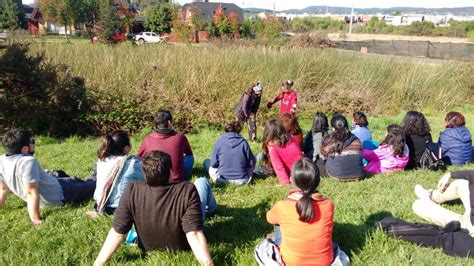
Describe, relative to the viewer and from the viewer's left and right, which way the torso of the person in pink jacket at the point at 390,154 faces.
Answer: facing away from the viewer and to the left of the viewer

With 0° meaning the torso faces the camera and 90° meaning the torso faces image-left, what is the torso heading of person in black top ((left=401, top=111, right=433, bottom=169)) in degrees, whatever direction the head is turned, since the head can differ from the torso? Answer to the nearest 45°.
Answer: approximately 180°

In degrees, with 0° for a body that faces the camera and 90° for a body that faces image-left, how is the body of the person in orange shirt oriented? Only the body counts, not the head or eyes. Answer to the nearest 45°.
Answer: approximately 180°

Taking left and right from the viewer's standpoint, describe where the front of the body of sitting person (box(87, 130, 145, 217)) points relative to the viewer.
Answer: facing away from the viewer and to the right of the viewer

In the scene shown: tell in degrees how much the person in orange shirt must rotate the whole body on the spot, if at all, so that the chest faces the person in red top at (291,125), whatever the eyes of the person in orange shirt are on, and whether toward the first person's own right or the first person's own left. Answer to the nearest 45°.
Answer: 0° — they already face them

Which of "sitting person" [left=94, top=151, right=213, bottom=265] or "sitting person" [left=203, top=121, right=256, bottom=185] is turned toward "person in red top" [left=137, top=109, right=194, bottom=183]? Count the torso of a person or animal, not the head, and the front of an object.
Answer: "sitting person" [left=94, top=151, right=213, bottom=265]

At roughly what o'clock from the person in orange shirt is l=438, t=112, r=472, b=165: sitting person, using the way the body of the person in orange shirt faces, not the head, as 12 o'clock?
The sitting person is roughly at 1 o'clock from the person in orange shirt.

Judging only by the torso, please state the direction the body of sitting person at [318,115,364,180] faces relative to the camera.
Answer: away from the camera

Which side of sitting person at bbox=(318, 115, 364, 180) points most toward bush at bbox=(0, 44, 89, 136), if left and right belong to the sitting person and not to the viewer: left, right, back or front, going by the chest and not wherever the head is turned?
left
